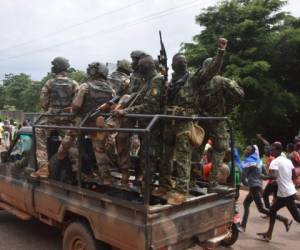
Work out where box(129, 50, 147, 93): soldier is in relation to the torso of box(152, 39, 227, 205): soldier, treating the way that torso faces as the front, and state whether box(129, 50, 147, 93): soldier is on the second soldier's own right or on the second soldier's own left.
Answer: on the second soldier's own right

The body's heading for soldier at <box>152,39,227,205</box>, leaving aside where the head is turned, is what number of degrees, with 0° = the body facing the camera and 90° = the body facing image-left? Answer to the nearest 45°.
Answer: approximately 45°

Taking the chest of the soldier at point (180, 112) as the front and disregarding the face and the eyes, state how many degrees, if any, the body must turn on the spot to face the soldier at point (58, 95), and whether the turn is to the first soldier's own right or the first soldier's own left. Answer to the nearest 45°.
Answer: approximately 90° to the first soldier's own right

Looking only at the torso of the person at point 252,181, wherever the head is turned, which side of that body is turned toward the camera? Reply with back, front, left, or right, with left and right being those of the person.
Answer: left

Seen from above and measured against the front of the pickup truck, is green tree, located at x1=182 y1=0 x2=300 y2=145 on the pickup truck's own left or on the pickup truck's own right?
on the pickup truck's own right

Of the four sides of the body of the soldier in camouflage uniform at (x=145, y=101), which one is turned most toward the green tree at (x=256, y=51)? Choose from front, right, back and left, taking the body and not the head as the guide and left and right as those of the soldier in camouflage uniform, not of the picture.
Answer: back
